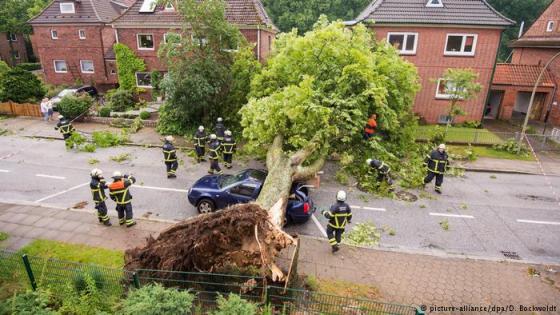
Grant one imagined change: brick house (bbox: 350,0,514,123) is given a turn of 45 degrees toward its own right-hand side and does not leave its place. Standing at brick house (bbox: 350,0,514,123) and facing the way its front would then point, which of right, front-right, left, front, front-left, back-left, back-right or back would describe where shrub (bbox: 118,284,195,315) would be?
front-left

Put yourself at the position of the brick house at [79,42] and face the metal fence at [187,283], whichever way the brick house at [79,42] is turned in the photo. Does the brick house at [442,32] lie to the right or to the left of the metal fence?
left

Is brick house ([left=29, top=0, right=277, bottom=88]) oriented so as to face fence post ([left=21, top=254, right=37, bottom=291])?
yes

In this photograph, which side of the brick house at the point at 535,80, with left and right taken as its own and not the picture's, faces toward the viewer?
front

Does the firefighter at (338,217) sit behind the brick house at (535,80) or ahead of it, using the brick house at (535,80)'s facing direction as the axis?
ahead

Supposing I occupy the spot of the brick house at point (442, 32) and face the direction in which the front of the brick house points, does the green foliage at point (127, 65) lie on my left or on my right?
on my right

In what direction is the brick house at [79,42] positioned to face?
toward the camera

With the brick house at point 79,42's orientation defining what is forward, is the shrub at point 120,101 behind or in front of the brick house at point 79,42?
in front

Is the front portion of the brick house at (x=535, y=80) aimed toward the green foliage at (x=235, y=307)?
yes

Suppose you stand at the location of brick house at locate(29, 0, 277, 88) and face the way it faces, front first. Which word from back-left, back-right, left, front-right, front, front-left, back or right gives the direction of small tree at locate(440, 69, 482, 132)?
front-left

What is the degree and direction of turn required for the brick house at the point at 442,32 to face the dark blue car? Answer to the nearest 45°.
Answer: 0° — it already faces it

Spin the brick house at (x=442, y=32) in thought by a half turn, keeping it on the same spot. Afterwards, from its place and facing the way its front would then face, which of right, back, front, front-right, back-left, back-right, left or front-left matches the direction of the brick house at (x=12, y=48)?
left

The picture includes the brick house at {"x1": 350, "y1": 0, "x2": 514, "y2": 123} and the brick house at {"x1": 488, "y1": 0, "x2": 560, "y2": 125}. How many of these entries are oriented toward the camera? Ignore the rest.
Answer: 2

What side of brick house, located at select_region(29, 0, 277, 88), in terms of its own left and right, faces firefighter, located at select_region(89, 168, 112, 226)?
front

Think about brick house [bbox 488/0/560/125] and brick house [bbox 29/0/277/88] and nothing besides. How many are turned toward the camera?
2

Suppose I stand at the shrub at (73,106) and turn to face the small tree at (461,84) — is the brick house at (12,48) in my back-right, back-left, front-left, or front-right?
back-left
